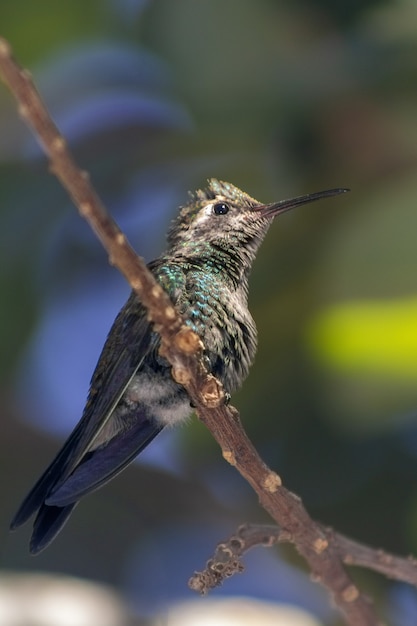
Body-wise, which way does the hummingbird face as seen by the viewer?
to the viewer's right
